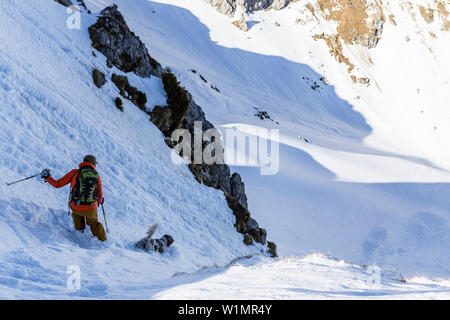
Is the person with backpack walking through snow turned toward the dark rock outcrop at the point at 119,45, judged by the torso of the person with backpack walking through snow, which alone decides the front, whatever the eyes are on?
yes

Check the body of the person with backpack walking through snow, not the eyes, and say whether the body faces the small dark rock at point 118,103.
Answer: yes

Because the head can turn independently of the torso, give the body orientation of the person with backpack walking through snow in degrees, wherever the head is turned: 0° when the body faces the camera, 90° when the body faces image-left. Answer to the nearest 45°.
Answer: approximately 180°
